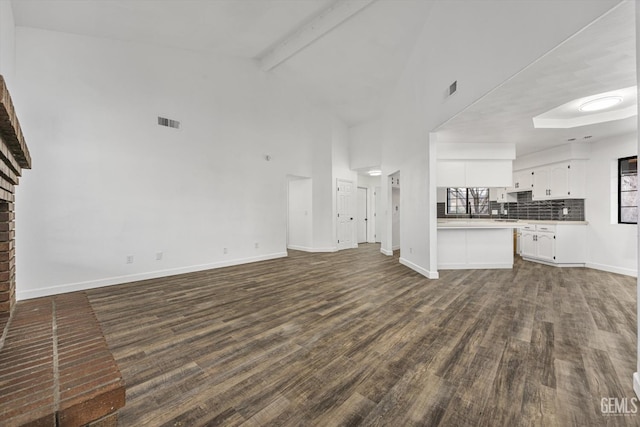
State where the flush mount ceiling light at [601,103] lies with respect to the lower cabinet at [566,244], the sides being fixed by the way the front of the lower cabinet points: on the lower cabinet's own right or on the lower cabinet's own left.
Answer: on the lower cabinet's own left

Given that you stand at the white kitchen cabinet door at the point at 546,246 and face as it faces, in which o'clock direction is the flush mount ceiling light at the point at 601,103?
The flush mount ceiling light is roughly at 10 o'clock from the white kitchen cabinet door.

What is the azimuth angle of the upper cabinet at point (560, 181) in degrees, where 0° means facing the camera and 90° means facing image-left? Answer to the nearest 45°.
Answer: approximately 45°

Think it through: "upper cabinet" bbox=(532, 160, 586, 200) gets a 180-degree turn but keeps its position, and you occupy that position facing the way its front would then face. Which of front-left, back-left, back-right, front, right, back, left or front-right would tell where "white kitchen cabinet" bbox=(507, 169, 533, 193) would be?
left

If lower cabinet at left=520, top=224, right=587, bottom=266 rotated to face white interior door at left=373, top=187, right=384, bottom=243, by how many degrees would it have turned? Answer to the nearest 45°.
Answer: approximately 45° to its right

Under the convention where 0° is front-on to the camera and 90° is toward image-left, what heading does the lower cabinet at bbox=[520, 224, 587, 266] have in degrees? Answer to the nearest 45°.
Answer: approximately 45°

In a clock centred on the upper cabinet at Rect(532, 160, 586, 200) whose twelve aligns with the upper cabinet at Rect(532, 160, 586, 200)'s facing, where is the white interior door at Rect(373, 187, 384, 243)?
The white interior door is roughly at 2 o'clock from the upper cabinet.
